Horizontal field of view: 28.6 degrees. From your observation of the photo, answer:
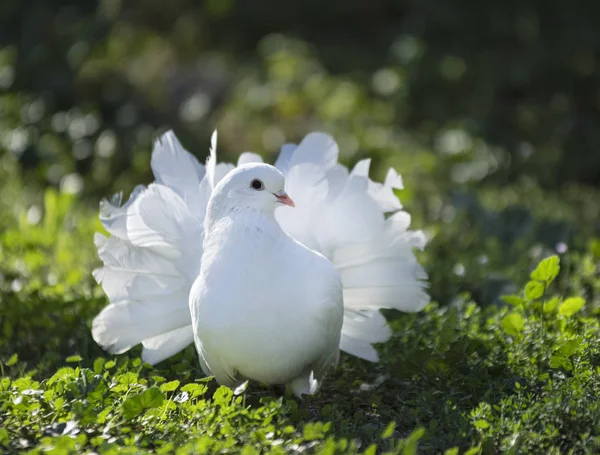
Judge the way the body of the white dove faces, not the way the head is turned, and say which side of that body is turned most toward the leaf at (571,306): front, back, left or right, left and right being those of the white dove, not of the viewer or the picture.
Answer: left

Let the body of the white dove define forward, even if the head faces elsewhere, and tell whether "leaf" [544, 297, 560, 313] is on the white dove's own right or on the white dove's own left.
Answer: on the white dove's own left

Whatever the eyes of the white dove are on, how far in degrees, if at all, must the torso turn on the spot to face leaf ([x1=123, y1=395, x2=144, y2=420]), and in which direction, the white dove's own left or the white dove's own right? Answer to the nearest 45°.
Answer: approximately 45° to the white dove's own right

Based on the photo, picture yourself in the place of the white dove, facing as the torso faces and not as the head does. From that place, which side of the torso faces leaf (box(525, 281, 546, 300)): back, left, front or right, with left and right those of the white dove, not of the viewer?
left

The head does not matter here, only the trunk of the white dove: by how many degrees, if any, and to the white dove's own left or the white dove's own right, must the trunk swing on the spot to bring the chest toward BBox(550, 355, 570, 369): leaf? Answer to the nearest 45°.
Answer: approximately 45° to the white dove's own left

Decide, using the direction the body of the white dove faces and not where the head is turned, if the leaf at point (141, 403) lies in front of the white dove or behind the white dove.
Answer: in front

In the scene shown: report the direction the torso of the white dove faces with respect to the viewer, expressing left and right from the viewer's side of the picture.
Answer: facing the viewer
